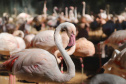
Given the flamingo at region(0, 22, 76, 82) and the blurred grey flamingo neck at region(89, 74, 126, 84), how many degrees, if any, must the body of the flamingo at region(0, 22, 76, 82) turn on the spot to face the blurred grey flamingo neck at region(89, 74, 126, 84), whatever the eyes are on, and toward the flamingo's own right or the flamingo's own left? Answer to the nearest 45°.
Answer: approximately 45° to the flamingo's own right

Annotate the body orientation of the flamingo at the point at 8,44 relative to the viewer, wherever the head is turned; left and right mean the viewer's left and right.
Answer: facing to the right of the viewer

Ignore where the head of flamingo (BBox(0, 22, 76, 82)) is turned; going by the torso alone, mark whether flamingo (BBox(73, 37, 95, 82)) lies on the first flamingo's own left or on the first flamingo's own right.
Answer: on the first flamingo's own left

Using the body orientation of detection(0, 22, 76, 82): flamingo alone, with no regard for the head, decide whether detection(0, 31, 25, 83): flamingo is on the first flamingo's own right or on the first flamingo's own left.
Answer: on the first flamingo's own left

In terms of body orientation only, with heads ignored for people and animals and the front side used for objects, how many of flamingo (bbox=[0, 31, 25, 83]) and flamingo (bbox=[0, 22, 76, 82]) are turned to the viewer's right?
2

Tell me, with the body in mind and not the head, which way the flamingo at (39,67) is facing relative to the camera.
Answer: to the viewer's right

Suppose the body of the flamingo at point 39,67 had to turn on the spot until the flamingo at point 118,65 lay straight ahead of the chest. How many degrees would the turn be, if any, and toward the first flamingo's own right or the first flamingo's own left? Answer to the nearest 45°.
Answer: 0° — it already faces it
